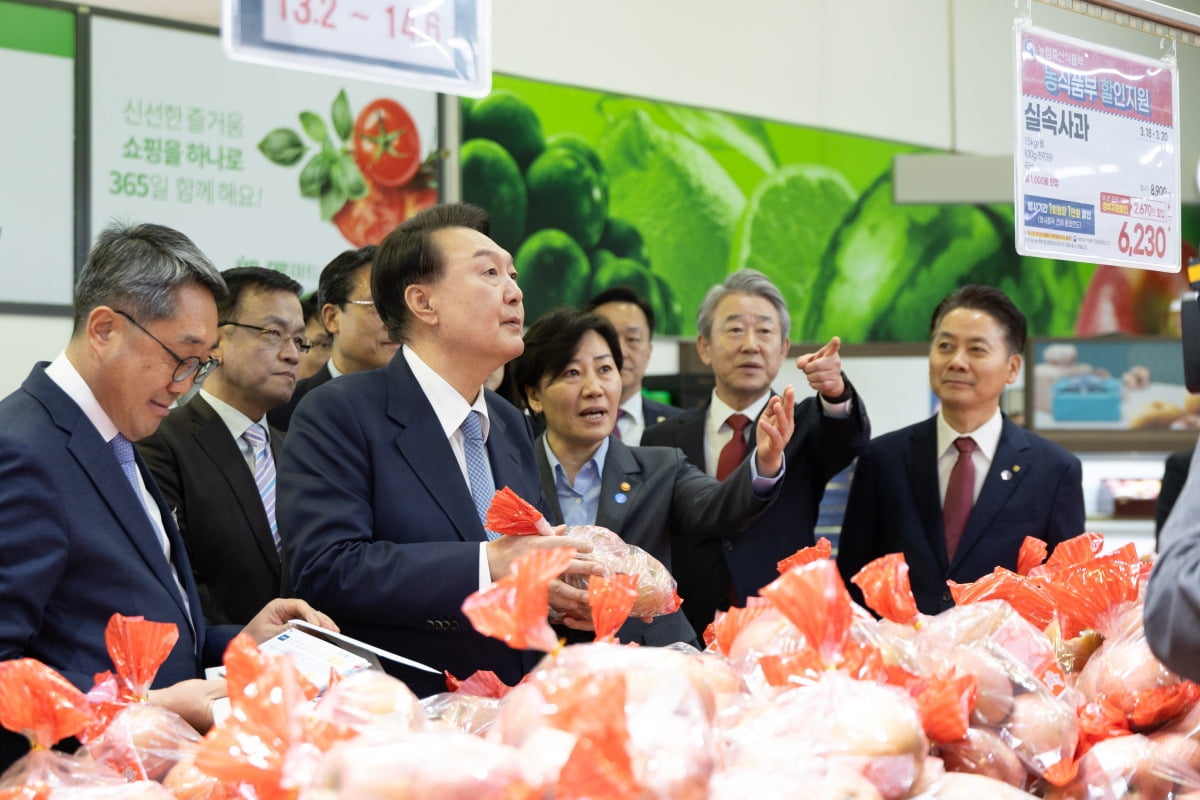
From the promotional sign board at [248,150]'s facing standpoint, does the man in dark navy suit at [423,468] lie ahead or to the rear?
ahead

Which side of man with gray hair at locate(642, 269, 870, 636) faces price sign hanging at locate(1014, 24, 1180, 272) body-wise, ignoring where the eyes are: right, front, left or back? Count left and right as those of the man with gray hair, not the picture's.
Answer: left

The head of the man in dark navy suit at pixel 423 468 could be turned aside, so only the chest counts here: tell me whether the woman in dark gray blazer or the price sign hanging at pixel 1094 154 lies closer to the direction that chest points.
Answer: the price sign hanging

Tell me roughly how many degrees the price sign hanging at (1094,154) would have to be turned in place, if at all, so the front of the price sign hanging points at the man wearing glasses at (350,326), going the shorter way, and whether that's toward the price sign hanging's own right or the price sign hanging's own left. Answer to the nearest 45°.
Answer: approximately 135° to the price sign hanging's own right

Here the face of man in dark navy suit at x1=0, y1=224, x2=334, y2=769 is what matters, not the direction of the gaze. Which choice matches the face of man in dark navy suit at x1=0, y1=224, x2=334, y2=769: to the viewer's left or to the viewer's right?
to the viewer's right

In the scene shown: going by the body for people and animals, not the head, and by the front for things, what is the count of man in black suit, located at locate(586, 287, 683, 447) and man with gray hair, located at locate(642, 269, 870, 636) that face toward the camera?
2

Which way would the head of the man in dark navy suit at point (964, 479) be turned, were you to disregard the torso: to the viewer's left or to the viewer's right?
to the viewer's left

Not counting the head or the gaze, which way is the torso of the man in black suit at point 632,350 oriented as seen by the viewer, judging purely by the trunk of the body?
toward the camera

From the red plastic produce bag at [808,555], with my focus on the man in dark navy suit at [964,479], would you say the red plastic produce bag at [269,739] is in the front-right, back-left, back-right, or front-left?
back-left

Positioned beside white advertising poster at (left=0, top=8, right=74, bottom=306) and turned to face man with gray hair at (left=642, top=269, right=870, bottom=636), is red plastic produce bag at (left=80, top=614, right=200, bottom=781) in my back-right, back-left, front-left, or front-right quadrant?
front-right

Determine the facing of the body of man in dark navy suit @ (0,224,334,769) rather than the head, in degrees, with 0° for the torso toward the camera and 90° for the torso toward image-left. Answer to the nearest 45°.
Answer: approximately 315°

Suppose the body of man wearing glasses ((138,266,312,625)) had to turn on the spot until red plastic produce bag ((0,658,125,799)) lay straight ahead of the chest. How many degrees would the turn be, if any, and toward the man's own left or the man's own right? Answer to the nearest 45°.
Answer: approximately 45° to the man's own right

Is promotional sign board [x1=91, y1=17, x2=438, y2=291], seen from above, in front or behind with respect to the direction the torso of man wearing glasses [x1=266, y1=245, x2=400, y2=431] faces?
behind

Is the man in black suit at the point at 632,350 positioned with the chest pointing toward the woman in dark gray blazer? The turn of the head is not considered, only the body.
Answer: yes

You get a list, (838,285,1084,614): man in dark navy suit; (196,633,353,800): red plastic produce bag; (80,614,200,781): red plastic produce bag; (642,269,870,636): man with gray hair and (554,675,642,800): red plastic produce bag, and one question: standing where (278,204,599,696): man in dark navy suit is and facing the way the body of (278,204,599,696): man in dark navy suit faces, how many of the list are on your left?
2

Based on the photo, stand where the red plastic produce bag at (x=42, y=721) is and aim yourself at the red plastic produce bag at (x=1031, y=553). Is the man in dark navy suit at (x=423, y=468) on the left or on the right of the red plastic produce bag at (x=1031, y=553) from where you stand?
left

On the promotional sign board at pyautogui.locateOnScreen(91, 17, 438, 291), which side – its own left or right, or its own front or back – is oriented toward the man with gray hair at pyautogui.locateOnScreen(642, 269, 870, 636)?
front

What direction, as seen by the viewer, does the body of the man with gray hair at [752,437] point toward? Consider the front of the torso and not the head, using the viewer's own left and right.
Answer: facing the viewer
